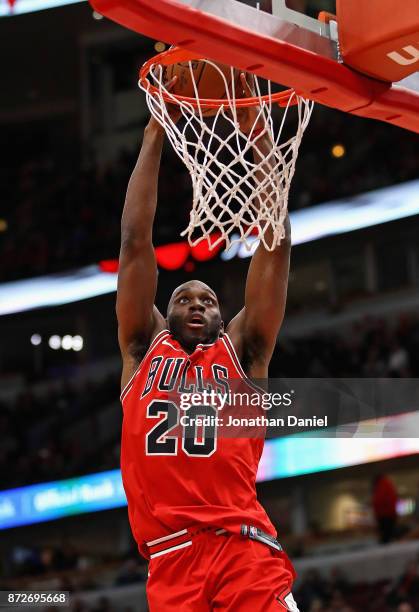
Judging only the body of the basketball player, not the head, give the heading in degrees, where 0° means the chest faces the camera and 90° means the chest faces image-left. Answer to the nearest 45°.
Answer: approximately 0°
